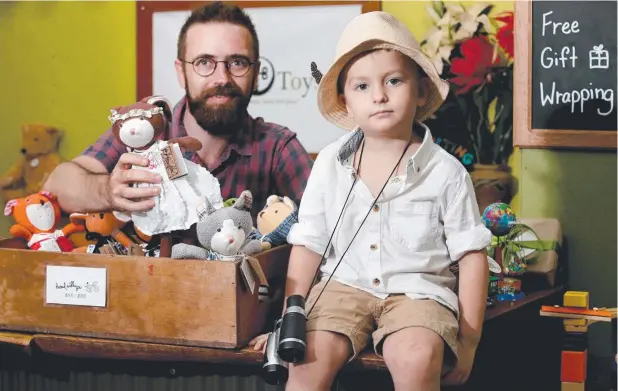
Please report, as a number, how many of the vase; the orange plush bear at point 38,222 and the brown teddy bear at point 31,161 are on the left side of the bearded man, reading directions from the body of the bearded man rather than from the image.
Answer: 1

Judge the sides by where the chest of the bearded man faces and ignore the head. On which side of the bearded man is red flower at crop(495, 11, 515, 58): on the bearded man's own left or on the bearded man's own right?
on the bearded man's own left

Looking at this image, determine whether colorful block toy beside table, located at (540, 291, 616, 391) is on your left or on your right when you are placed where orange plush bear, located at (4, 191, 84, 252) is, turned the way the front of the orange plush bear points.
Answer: on your left

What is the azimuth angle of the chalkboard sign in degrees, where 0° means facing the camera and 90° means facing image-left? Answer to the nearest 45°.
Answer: approximately 0°

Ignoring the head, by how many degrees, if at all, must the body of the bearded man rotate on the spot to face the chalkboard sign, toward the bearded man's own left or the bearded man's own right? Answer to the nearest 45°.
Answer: approximately 90° to the bearded man's own left

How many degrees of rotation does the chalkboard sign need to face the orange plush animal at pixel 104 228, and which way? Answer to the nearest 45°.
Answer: approximately 45° to its right

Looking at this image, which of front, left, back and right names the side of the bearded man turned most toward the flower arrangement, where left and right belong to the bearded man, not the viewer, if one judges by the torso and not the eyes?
left
